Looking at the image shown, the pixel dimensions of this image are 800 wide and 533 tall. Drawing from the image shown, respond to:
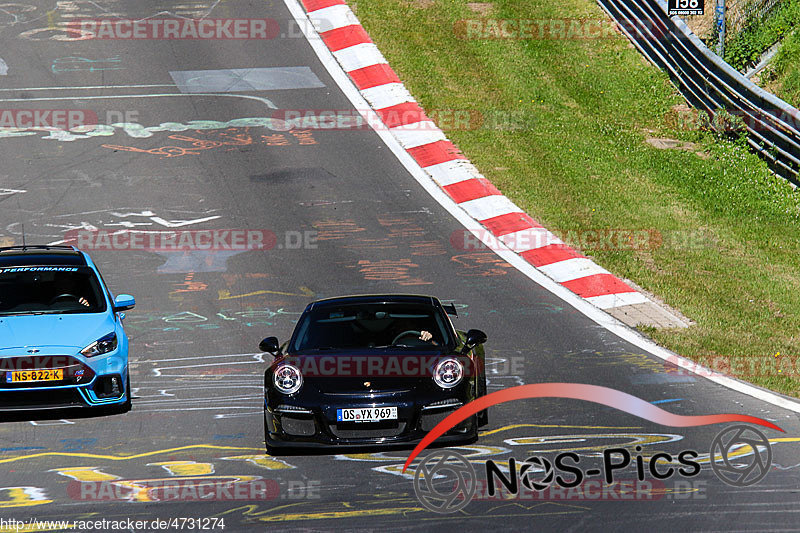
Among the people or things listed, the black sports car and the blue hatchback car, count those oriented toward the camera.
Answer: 2

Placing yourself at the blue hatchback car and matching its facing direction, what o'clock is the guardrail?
The guardrail is roughly at 8 o'clock from the blue hatchback car.

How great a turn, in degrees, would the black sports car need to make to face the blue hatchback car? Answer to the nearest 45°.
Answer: approximately 135° to its right

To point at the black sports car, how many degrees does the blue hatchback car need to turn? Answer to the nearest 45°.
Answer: approximately 45° to its left

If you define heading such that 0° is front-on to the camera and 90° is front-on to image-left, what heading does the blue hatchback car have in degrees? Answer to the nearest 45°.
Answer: approximately 0°

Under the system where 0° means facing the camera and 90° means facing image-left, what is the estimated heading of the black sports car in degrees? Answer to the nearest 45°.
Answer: approximately 0°

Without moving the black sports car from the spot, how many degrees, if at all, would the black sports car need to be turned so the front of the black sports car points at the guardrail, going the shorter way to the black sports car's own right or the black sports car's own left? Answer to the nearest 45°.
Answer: approximately 135° to the black sports car's own left

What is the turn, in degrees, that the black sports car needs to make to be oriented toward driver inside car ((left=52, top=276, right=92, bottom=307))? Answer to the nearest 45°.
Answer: approximately 135° to its right

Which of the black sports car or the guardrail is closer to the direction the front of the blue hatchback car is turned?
the black sports car
